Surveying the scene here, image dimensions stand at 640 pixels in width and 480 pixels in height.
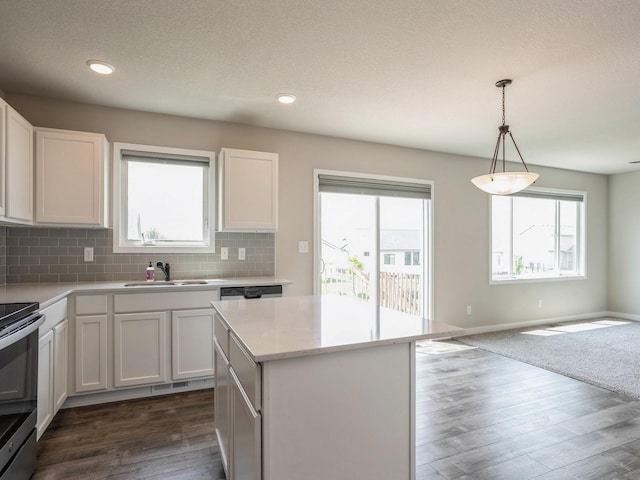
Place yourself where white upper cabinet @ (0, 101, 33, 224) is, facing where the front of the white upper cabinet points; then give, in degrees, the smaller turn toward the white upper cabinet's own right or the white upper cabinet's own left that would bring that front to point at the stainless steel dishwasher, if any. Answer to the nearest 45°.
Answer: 0° — it already faces it

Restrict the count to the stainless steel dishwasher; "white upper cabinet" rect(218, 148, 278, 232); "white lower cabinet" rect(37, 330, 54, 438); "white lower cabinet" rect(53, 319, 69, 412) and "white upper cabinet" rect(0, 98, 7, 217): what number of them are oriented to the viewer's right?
3

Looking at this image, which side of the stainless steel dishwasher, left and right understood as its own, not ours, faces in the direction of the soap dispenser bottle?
right

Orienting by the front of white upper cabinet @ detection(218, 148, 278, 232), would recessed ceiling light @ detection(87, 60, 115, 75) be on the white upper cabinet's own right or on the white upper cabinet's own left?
on the white upper cabinet's own right

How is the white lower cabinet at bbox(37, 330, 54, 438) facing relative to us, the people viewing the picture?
facing to the right of the viewer

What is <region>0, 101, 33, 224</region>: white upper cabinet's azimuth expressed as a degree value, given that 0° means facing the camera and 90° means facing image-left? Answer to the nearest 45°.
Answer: approximately 270°

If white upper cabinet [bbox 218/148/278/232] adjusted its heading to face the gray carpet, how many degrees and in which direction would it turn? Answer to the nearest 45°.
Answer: approximately 90° to its left

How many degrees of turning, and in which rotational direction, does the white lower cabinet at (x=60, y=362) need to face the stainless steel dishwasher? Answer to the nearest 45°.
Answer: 0° — it already faces it

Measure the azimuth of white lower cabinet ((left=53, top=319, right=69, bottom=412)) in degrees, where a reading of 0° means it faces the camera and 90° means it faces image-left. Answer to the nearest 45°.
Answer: approximately 270°
